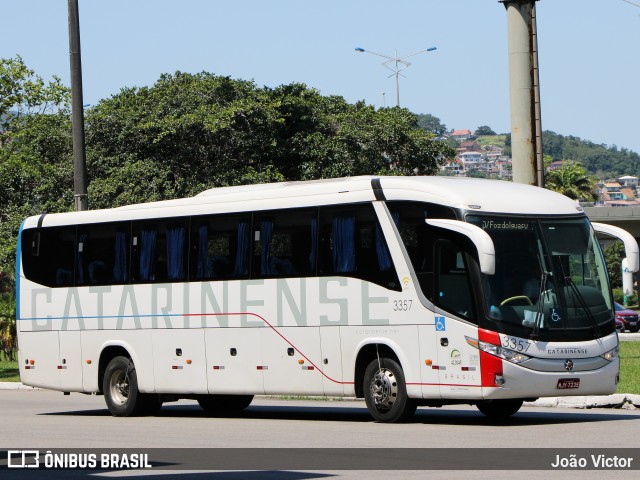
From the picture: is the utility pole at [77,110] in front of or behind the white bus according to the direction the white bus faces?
behind

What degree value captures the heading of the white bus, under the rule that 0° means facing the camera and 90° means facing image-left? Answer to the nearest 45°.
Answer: approximately 315°
